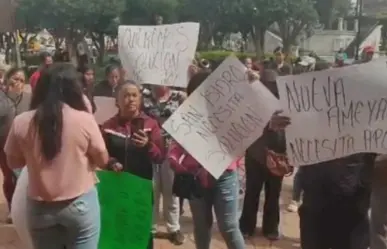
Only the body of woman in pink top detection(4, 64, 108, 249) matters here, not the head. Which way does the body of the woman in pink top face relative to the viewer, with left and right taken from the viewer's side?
facing away from the viewer

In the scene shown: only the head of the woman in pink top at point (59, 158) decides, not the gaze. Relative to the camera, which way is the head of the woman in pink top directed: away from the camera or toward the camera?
away from the camera

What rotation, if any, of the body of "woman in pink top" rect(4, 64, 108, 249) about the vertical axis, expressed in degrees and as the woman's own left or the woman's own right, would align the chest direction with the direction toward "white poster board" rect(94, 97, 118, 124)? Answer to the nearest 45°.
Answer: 0° — they already face it
